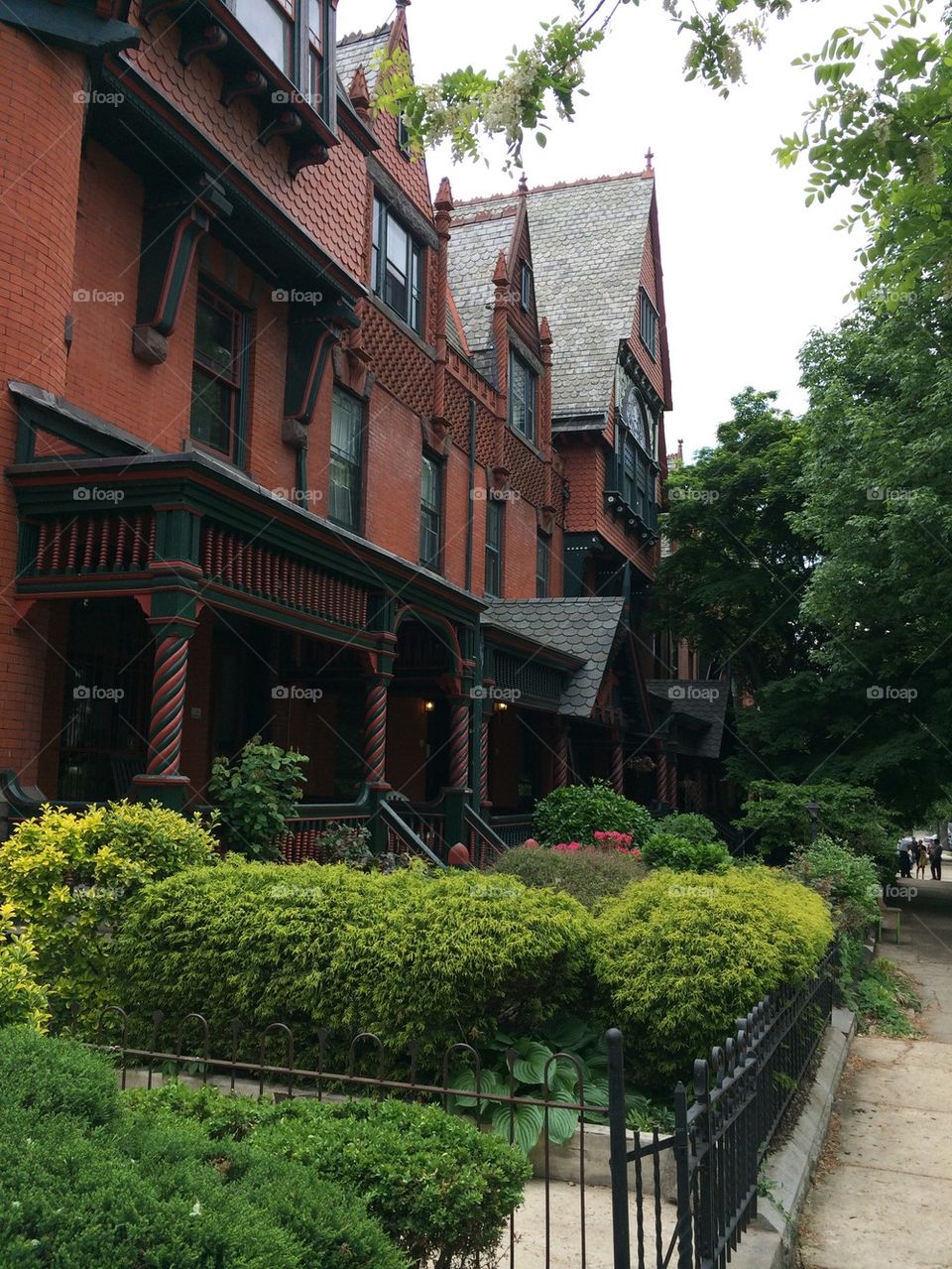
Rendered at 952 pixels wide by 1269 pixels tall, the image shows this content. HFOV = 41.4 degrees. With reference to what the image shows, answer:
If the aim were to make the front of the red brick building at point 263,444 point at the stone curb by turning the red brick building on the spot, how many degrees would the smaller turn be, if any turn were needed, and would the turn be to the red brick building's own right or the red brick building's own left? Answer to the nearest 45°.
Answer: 0° — it already faces it

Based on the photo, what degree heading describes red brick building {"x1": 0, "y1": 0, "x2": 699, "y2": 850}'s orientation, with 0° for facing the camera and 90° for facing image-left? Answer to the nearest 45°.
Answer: approximately 315°

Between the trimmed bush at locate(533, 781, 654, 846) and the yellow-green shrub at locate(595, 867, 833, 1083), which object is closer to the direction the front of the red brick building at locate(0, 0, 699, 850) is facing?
the yellow-green shrub

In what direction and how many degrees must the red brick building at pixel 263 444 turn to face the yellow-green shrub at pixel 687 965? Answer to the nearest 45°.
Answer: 0° — it already faces it

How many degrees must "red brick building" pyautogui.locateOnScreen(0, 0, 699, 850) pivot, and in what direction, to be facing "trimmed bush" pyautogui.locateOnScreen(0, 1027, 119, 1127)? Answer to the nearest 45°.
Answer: approximately 45° to its right
